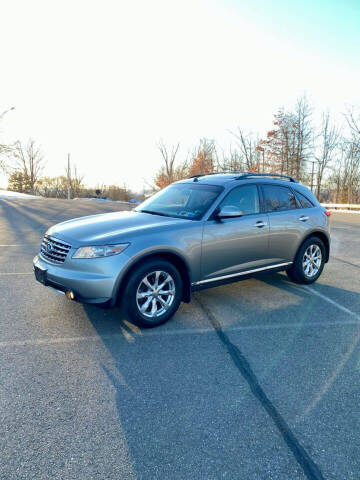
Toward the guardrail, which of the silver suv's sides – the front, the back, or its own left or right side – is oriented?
back

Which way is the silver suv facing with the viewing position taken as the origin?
facing the viewer and to the left of the viewer
